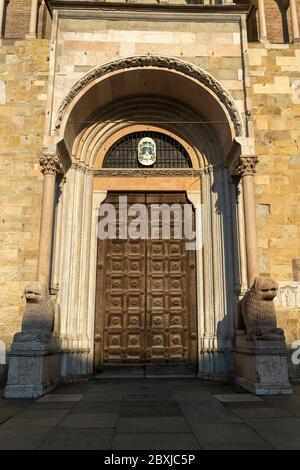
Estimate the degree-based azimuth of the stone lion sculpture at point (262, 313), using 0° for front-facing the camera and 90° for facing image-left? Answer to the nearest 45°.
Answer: approximately 315°

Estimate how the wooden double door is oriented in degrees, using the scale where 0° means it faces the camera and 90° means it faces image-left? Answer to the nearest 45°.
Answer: approximately 0°

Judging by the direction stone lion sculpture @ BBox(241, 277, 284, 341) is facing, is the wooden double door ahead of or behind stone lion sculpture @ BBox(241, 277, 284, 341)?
behind

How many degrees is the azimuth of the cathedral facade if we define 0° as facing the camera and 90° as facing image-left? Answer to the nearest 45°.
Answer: approximately 0°
